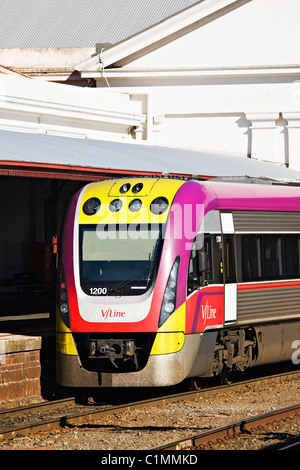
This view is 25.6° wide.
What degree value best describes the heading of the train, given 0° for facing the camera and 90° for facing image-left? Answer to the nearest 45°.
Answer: approximately 45°
